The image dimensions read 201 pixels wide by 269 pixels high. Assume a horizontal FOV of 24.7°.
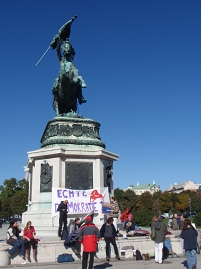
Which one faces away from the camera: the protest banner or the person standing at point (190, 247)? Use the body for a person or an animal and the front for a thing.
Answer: the person standing

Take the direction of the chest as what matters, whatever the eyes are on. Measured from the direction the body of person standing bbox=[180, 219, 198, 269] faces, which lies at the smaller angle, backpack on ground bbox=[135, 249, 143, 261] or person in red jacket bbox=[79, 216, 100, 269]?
the backpack on ground

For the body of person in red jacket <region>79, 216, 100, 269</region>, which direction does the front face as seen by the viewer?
away from the camera

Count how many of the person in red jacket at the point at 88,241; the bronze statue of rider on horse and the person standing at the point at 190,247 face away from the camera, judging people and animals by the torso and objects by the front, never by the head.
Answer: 2

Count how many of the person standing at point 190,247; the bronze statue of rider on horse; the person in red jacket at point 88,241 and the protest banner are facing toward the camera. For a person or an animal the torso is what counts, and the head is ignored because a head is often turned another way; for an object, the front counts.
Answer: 2

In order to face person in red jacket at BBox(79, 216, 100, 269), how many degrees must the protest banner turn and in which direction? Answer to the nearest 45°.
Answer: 0° — it already faces them
